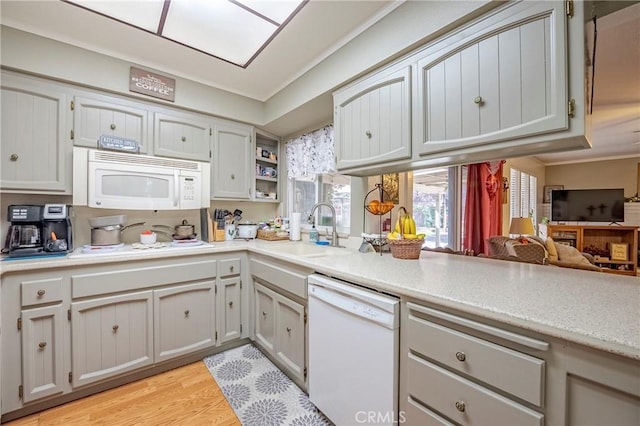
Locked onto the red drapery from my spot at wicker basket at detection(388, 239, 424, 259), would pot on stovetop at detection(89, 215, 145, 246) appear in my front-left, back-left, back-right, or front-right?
back-left

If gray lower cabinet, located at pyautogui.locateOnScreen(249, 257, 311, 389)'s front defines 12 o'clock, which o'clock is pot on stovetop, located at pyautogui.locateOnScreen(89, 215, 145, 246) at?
The pot on stovetop is roughly at 2 o'clock from the gray lower cabinet.

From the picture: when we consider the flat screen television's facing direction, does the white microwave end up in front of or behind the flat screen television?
in front

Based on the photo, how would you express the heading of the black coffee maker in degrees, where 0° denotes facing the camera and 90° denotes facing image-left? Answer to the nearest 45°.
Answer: approximately 0°

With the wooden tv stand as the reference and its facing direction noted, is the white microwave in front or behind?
in front

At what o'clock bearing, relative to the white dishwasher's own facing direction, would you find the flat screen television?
The flat screen television is roughly at 6 o'clock from the white dishwasher.

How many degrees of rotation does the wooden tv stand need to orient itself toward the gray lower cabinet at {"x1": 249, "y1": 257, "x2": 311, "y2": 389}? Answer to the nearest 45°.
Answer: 0° — it already faces it

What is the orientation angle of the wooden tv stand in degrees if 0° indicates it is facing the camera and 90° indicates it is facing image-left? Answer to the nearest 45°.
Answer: approximately 0°

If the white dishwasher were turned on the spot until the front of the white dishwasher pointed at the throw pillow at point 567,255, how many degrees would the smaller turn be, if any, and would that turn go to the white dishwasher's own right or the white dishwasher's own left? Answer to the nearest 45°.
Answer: approximately 180°

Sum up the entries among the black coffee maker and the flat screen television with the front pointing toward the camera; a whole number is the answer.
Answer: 2

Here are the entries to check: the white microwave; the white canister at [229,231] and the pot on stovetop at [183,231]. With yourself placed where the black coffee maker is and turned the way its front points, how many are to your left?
3

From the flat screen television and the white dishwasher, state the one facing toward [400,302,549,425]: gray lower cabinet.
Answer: the flat screen television
